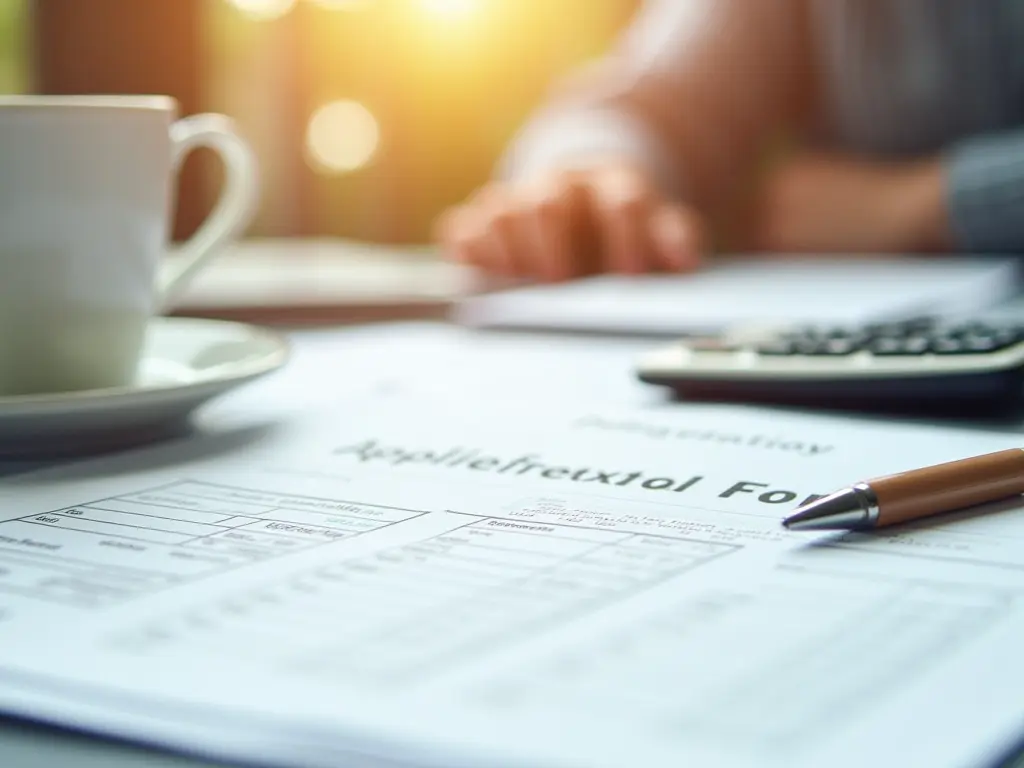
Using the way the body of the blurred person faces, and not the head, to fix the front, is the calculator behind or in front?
in front

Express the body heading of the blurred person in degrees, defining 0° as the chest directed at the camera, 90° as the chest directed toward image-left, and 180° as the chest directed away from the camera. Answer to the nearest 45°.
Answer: approximately 45°

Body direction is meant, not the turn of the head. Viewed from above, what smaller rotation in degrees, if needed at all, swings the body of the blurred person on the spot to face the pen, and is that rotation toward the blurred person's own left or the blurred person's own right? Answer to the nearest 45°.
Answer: approximately 45° to the blurred person's own left
